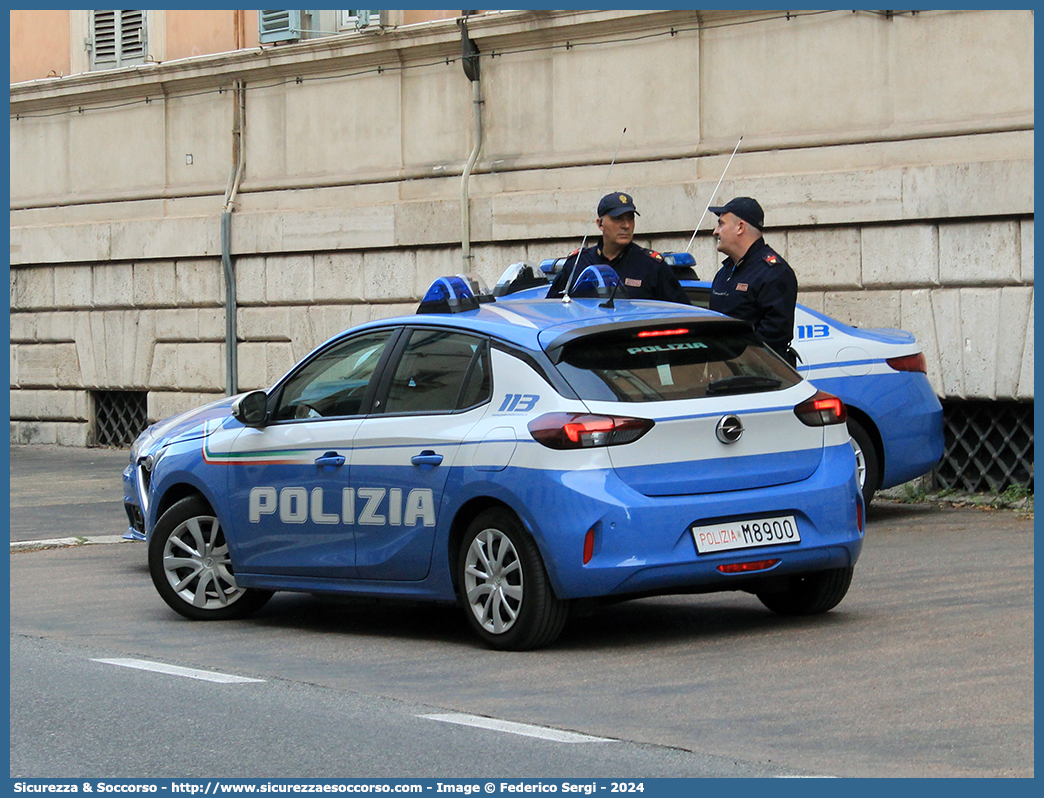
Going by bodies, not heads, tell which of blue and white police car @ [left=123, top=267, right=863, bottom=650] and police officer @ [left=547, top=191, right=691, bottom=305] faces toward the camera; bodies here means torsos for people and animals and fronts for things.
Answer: the police officer

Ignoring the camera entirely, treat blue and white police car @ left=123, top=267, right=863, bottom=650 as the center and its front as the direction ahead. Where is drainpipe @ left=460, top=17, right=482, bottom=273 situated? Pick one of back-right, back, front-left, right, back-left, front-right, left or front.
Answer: front-right

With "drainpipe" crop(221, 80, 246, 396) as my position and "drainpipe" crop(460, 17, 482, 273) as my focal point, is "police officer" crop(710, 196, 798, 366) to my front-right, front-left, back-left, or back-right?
front-right

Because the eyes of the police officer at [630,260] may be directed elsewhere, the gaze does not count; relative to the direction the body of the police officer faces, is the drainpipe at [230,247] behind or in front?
behind

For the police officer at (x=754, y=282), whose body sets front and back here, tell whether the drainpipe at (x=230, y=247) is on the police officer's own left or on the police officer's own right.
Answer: on the police officer's own right

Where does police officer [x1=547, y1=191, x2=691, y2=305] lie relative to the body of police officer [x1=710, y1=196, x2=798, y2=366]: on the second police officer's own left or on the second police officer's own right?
on the second police officer's own right

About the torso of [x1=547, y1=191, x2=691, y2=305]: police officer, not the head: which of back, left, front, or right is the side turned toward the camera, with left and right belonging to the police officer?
front

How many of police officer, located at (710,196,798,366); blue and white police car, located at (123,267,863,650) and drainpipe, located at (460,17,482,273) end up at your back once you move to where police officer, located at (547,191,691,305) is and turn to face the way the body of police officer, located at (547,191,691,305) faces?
1

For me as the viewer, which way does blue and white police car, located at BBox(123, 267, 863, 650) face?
facing away from the viewer and to the left of the viewer

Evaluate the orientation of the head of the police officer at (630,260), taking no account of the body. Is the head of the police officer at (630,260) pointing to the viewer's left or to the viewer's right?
to the viewer's right

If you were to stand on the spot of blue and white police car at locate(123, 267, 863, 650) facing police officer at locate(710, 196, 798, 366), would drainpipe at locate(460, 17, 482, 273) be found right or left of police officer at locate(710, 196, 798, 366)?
left

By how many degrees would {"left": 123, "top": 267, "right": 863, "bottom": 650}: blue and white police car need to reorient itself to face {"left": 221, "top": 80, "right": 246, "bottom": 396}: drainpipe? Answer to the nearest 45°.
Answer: approximately 45° to its right

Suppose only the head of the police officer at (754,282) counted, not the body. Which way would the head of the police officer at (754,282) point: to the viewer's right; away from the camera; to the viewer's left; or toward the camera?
to the viewer's left

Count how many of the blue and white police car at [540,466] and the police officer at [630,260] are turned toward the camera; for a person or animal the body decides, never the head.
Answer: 1
